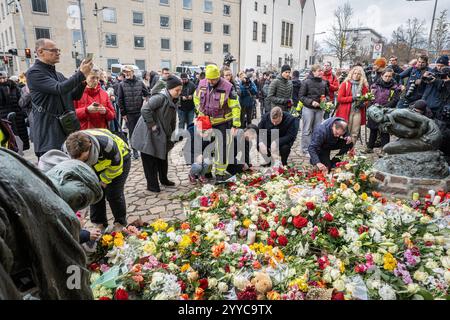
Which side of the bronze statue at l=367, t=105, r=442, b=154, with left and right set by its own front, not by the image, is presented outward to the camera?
left

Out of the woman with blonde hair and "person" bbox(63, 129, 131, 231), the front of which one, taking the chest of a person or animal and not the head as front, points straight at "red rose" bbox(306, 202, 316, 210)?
the woman with blonde hair

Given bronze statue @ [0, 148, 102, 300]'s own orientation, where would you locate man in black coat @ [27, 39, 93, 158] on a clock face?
The man in black coat is roughly at 9 o'clock from the bronze statue.

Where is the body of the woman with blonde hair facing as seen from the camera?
toward the camera

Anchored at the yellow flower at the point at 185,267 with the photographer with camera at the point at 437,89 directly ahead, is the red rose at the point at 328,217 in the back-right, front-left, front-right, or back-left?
front-right

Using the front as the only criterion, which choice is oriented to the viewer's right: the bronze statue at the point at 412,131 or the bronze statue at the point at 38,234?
the bronze statue at the point at 38,234

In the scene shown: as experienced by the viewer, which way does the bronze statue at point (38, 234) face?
facing to the right of the viewer

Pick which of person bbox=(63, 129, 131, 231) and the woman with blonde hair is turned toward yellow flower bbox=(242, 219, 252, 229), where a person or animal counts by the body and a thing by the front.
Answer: the woman with blonde hair

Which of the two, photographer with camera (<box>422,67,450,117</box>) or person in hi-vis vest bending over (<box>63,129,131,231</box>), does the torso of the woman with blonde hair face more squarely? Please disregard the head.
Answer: the person in hi-vis vest bending over

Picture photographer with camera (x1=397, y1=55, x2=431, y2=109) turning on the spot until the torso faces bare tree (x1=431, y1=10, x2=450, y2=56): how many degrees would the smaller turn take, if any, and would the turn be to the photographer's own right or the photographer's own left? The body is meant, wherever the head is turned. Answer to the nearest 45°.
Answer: approximately 135° to the photographer's own right

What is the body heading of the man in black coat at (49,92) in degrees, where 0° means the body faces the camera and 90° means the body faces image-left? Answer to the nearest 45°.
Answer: approximately 270°

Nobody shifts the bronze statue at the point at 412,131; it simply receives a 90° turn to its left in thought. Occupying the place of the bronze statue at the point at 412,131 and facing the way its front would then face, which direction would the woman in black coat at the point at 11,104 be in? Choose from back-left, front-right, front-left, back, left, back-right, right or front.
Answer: right
